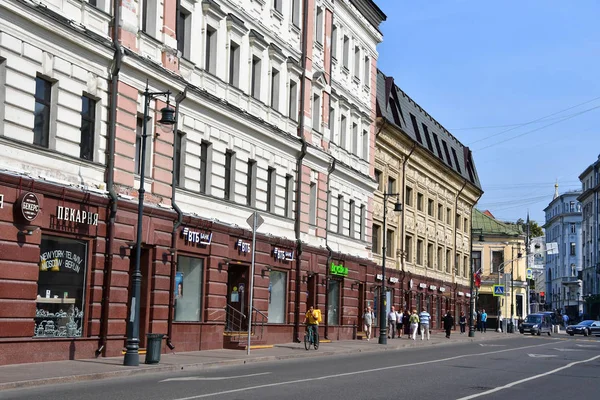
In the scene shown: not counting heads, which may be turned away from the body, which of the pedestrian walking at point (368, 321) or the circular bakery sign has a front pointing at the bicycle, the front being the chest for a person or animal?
the pedestrian walking

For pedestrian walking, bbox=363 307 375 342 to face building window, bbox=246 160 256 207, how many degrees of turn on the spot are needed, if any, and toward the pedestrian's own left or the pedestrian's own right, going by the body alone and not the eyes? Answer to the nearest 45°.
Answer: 0° — they already face it

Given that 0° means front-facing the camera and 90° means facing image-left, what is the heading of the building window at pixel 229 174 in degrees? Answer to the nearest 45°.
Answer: approximately 315°

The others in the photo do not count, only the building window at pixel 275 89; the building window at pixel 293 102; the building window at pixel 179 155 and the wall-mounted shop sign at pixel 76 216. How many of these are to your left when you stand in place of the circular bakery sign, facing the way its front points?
4

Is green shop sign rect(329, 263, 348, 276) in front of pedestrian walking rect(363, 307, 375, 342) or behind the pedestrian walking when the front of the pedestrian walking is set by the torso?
in front

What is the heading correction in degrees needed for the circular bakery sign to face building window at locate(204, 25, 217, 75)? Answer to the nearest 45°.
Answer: approximately 90° to its left

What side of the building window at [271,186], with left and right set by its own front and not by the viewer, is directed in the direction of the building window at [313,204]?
left

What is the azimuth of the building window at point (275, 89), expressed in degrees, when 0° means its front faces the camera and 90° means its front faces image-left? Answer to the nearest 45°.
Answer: approximately 315°
